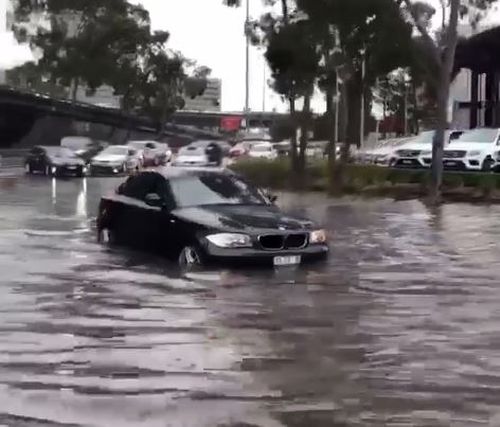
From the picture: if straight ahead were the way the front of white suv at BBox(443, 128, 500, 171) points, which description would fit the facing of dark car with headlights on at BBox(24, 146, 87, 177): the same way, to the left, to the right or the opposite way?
to the left

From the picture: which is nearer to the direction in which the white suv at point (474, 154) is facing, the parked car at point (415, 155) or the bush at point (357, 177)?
the bush

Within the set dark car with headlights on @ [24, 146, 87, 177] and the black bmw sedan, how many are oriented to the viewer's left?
0

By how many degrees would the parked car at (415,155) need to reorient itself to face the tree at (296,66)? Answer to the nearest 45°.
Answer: approximately 45° to its right

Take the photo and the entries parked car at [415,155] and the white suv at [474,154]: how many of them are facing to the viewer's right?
0

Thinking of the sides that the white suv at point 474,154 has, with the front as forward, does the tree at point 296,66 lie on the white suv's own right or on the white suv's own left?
on the white suv's own right

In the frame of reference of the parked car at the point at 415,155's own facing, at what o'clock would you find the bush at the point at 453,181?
The bush is roughly at 10 o'clock from the parked car.

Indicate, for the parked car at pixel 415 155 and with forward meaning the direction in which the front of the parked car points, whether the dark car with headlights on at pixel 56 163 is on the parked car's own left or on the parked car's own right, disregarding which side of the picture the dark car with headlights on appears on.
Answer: on the parked car's own right

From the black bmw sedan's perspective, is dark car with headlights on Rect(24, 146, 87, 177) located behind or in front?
behind

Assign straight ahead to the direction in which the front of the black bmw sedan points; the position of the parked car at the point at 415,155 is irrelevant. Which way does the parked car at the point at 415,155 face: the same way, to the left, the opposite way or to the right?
to the right

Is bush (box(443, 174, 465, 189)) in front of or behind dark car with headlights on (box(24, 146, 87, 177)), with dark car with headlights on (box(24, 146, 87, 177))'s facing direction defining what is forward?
in front

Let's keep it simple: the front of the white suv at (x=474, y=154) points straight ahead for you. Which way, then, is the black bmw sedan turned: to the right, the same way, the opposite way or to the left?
to the left

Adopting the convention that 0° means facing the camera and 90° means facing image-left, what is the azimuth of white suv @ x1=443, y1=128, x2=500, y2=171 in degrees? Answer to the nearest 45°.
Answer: approximately 45°

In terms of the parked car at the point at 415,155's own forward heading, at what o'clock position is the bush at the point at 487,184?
The bush is roughly at 10 o'clock from the parked car.
